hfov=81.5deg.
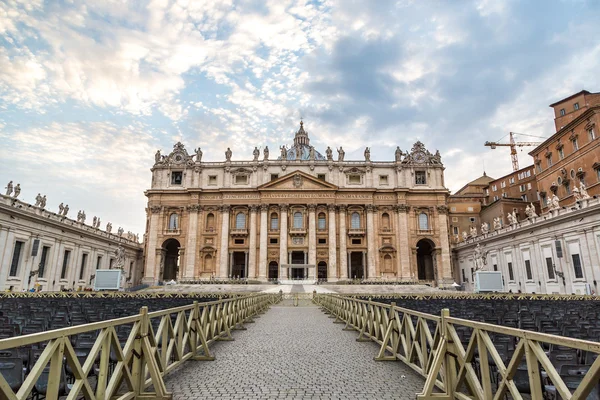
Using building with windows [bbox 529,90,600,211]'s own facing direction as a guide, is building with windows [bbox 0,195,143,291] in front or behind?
in front

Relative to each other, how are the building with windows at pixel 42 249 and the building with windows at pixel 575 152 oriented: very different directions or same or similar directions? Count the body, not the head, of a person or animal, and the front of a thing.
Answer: very different directions

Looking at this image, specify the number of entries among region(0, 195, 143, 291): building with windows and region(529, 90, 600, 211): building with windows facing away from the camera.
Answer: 0

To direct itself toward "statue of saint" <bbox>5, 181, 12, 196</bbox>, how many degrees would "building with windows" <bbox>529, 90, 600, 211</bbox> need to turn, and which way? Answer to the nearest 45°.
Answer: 0° — it already faces it

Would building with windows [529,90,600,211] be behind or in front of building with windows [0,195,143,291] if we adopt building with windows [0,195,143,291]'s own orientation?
in front

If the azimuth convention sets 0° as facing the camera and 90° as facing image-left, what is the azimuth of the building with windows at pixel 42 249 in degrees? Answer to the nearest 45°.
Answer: approximately 315°

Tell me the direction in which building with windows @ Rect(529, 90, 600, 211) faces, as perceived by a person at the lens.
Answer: facing the viewer and to the left of the viewer
